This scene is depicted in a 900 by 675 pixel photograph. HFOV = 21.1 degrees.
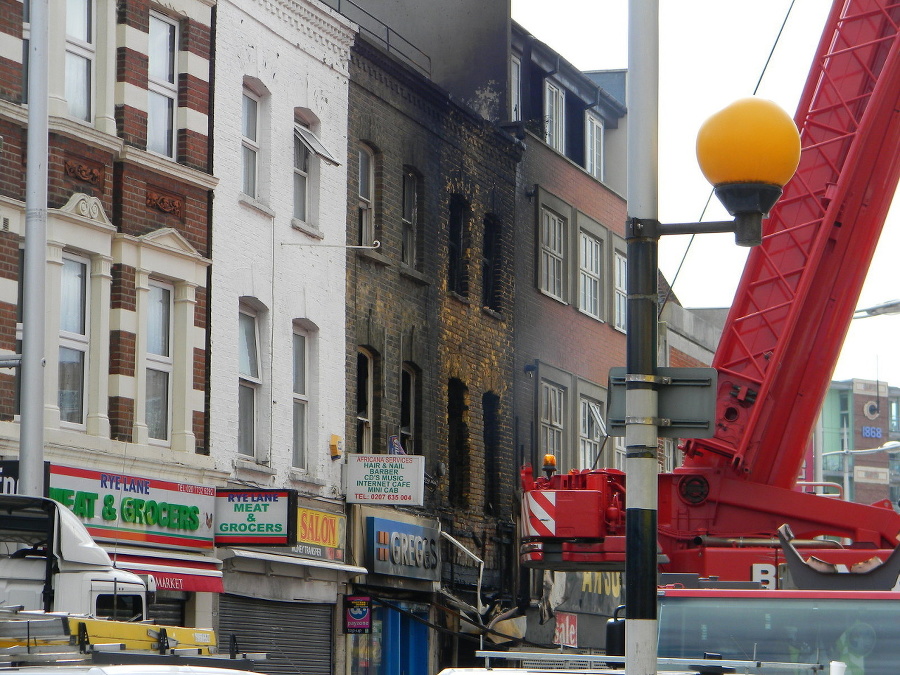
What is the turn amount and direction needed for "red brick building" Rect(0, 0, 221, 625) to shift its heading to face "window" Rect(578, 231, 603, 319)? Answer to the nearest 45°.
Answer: approximately 90° to its left

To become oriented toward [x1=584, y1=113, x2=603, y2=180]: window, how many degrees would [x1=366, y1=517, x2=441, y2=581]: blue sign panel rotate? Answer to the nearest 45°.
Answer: approximately 135° to its left

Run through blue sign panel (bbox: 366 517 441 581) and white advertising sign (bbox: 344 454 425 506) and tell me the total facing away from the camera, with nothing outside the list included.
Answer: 0

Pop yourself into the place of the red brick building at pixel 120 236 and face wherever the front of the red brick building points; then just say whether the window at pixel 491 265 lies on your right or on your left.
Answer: on your left

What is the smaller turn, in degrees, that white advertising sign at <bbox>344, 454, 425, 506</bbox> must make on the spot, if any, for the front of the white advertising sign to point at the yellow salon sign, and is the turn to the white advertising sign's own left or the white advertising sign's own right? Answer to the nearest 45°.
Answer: approximately 45° to the white advertising sign's own right

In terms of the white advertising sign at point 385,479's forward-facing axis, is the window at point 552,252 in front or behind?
behind

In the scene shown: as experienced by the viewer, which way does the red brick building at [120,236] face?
facing the viewer and to the right of the viewer

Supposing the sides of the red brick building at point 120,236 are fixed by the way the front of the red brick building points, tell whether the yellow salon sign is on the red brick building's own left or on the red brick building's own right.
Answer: on the red brick building's own left

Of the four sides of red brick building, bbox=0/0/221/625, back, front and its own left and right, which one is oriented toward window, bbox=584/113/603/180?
left

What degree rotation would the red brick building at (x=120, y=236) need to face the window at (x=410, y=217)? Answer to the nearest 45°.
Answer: approximately 90° to its left

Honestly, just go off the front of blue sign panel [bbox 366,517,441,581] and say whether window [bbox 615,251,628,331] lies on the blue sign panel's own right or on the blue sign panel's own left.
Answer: on the blue sign panel's own left
